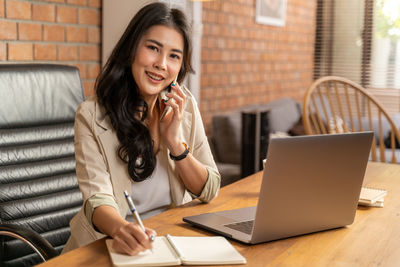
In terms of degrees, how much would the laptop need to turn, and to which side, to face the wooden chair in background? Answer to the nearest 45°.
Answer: approximately 45° to its right

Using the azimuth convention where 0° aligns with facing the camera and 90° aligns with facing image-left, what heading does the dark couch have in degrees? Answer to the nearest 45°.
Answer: approximately 315°

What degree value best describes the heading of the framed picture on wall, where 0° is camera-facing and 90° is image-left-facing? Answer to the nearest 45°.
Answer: approximately 315°

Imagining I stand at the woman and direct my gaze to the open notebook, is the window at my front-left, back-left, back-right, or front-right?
back-left

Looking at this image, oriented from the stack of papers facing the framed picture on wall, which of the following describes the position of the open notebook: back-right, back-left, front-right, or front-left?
back-left

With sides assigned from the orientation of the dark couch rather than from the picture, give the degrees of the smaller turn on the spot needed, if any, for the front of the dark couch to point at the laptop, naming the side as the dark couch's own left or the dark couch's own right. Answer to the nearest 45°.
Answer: approximately 45° to the dark couch's own right

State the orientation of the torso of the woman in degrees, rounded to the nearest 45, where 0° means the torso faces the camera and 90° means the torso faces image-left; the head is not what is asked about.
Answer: approximately 315°
